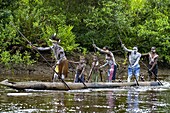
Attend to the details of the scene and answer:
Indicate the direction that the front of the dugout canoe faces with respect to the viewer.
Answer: facing to the left of the viewer

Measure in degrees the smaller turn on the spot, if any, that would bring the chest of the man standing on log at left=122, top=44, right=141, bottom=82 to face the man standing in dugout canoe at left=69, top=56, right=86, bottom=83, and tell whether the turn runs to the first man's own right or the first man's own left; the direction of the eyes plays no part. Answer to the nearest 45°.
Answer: approximately 45° to the first man's own right

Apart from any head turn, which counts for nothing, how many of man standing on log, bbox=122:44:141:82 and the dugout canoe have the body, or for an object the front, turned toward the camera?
1

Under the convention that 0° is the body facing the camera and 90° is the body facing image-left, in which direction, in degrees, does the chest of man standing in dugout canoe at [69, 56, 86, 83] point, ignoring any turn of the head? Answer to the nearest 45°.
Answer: approximately 45°

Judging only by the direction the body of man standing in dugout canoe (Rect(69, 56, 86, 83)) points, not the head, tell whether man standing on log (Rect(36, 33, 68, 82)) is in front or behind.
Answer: in front
